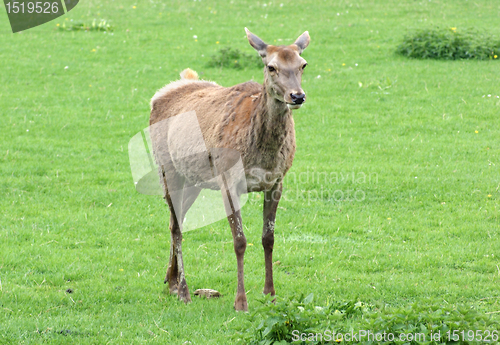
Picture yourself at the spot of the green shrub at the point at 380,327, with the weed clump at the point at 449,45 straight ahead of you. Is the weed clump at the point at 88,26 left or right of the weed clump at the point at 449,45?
left

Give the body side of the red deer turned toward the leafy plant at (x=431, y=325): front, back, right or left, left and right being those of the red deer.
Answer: front

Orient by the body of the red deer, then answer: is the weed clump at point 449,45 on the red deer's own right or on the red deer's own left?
on the red deer's own left

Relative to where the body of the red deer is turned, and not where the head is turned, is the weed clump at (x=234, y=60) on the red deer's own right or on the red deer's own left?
on the red deer's own left

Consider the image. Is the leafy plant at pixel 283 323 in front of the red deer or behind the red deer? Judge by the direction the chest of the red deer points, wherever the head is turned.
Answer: in front

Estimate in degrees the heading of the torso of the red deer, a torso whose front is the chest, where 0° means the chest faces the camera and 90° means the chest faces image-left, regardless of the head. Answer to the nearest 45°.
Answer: approximately 315°

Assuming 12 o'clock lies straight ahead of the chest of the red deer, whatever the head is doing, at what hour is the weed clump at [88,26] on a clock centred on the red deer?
The weed clump is roughly at 7 o'clock from the red deer.
